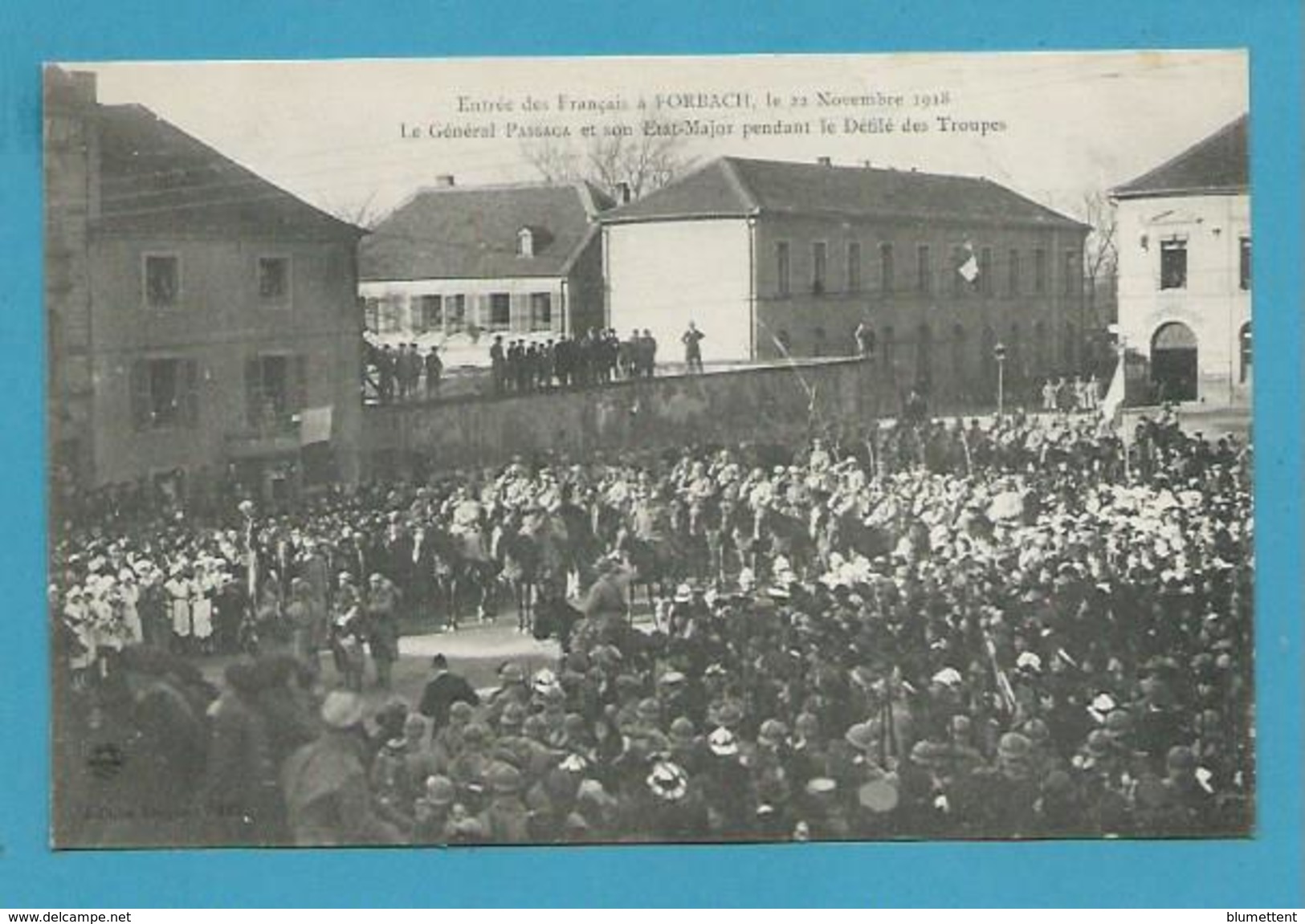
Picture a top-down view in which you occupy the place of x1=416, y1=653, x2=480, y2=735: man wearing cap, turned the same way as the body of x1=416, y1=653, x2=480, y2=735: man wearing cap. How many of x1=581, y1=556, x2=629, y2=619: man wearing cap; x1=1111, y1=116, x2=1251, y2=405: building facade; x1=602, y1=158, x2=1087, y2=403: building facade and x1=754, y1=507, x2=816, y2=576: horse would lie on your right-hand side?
4

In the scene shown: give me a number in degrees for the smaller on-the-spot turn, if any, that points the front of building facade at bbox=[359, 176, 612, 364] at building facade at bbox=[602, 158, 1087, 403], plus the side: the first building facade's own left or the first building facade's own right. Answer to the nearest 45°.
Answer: approximately 90° to the first building facade's own left

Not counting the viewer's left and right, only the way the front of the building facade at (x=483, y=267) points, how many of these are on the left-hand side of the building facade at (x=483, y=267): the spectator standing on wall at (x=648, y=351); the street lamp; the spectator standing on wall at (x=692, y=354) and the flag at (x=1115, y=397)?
4

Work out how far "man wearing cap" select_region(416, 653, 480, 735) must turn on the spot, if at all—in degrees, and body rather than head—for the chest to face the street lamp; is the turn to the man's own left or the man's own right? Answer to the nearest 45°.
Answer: approximately 90° to the man's own right

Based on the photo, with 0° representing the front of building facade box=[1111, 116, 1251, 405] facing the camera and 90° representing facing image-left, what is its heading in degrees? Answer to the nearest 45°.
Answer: approximately 0°

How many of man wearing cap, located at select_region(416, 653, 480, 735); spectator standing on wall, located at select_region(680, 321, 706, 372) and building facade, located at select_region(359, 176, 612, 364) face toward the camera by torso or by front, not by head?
2

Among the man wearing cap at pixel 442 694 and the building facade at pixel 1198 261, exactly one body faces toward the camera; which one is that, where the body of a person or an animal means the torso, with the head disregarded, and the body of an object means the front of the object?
the building facade

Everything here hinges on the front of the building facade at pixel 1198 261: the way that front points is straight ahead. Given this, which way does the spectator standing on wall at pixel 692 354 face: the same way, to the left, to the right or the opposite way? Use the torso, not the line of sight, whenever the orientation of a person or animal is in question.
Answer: the same way

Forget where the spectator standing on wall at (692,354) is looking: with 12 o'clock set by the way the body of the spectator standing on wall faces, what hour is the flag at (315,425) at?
The flag is roughly at 3 o'clock from the spectator standing on wall.

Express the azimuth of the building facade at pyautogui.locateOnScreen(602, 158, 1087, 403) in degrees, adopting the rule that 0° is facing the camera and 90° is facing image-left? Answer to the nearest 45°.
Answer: approximately 315°

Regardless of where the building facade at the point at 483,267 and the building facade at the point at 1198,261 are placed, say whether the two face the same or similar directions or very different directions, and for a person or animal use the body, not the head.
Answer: same or similar directions

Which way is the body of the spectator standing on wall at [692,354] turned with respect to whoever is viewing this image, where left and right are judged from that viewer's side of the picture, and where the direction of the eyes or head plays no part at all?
facing the viewer
